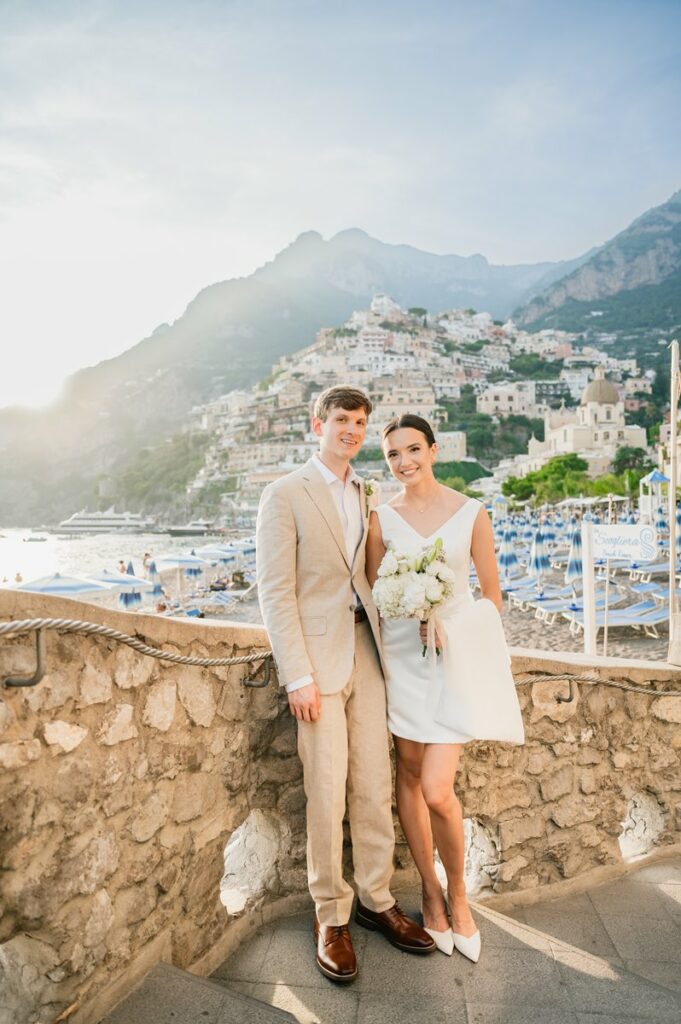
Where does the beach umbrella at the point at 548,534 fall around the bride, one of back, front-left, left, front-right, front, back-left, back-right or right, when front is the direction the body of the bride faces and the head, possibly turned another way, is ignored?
back

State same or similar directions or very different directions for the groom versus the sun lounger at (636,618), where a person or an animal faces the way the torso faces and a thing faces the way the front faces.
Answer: very different directions

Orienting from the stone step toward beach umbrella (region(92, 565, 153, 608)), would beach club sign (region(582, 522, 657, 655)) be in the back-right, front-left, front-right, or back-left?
front-right

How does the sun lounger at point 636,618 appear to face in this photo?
to the viewer's left

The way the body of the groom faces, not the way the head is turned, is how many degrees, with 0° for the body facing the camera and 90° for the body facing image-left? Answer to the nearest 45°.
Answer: approximately 315°

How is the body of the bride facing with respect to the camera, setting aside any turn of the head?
toward the camera

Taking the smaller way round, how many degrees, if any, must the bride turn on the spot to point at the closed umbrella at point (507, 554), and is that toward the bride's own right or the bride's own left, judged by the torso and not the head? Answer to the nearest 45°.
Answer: approximately 180°

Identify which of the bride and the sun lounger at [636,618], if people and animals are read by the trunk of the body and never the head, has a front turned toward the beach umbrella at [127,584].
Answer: the sun lounger

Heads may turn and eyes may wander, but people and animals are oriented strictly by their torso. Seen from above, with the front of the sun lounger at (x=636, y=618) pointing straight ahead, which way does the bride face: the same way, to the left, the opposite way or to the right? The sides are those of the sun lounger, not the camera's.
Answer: to the left

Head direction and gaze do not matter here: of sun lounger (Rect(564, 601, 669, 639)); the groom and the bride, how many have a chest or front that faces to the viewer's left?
1

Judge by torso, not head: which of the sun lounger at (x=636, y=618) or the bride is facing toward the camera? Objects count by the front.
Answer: the bride

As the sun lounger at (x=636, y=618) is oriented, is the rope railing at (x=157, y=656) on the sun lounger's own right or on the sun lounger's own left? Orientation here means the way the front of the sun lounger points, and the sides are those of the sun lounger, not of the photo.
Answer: on the sun lounger's own left

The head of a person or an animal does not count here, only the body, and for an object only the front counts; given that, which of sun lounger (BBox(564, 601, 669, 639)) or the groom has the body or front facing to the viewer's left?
the sun lounger

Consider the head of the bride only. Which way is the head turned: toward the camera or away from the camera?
toward the camera

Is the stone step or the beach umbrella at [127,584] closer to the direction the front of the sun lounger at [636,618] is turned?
the beach umbrella
